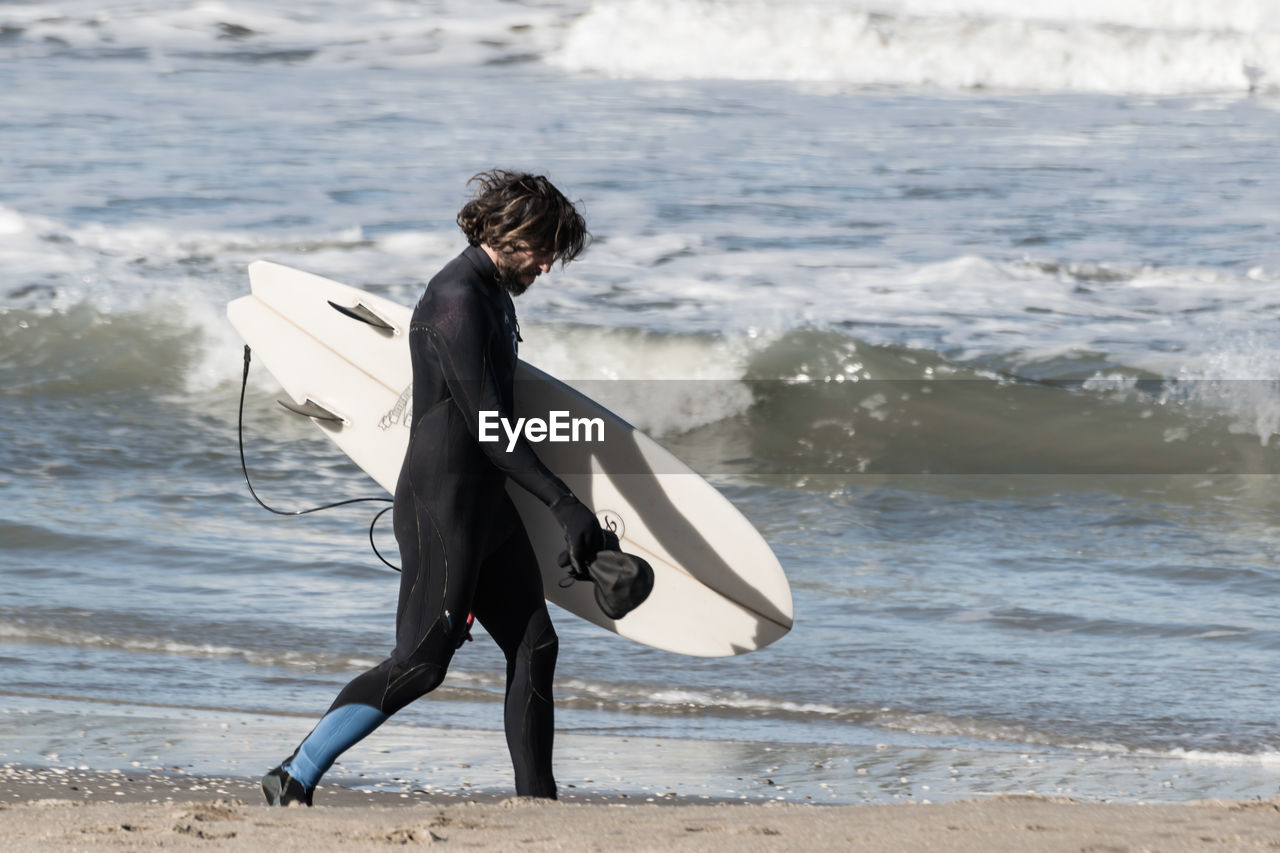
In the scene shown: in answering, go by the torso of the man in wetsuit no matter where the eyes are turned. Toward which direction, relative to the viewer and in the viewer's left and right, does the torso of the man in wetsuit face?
facing to the right of the viewer

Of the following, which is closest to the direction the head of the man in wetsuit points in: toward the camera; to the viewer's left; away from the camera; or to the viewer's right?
to the viewer's right
